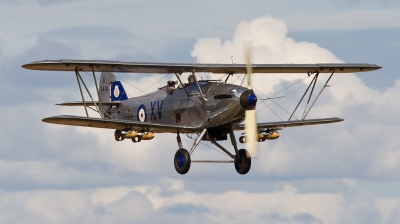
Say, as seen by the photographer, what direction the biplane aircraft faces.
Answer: facing the viewer and to the right of the viewer
